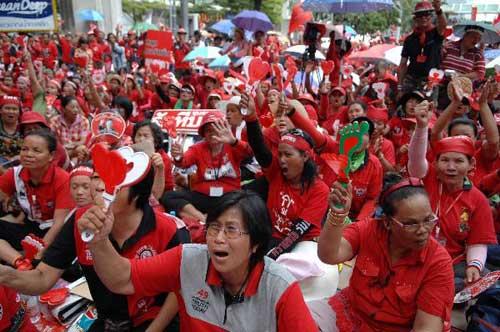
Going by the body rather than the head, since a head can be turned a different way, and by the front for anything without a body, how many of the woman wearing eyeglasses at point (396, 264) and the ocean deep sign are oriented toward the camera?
2

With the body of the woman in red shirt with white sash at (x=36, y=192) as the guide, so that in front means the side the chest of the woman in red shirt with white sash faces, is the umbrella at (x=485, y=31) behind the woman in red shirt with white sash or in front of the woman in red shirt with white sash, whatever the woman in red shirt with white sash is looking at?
behind

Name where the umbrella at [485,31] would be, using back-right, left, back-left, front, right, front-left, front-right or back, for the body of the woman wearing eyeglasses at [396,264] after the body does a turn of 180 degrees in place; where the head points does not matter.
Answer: front

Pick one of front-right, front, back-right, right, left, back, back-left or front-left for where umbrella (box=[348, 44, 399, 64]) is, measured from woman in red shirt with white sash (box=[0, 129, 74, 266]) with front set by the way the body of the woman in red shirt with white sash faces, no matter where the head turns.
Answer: back

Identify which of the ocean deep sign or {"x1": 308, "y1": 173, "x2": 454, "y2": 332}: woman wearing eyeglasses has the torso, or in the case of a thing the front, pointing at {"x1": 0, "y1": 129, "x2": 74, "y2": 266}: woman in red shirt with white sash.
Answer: the ocean deep sign

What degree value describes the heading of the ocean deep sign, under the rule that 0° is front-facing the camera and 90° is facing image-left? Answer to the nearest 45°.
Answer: approximately 0°

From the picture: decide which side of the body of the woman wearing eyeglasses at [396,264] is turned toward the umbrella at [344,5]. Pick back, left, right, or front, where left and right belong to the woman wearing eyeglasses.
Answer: back

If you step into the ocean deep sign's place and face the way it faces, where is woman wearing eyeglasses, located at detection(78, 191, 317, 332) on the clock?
The woman wearing eyeglasses is roughly at 12 o'clock from the ocean deep sign.

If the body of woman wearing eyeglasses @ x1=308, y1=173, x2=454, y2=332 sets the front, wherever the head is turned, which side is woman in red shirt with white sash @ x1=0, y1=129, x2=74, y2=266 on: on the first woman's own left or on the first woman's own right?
on the first woman's own right

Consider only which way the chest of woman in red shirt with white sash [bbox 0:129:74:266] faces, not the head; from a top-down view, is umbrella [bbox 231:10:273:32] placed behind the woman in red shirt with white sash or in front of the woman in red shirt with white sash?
behind

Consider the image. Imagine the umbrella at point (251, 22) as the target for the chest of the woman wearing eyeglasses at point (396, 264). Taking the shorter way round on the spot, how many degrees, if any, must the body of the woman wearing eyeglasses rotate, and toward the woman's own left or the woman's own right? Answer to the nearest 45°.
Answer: approximately 180°

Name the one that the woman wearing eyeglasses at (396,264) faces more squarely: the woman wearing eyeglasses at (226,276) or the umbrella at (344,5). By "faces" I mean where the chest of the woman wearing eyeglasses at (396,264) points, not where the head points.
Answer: the woman wearing eyeglasses

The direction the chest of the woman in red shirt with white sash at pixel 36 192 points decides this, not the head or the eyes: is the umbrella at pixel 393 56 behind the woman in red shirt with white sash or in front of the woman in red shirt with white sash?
behind

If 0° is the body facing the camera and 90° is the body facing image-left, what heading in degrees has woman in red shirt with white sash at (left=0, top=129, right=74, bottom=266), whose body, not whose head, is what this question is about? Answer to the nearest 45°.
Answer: approximately 45°

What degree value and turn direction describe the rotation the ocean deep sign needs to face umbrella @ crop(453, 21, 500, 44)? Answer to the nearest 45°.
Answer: approximately 90° to its left
